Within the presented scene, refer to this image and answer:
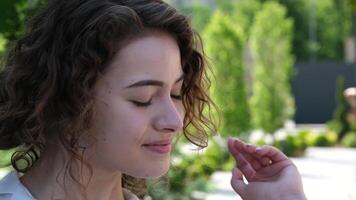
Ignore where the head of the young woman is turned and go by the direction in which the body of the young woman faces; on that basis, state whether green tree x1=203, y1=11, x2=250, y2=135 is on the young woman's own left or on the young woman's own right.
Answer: on the young woman's own left

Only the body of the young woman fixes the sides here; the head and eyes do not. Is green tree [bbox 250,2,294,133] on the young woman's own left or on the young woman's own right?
on the young woman's own left

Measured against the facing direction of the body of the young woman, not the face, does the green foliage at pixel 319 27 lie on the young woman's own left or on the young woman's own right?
on the young woman's own left

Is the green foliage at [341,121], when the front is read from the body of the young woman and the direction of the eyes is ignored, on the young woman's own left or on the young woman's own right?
on the young woman's own left

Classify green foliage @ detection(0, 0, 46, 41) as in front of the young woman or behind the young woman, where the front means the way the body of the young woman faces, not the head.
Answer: behind

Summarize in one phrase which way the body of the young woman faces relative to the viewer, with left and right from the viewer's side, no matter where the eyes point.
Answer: facing the viewer and to the right of the viewer

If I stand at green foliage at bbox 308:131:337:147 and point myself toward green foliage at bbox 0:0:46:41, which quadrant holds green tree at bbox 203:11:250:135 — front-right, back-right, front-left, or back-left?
front-right

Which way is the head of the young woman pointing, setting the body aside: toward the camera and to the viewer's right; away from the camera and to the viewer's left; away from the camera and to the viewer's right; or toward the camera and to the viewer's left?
toward the camera and to the viewer's right
